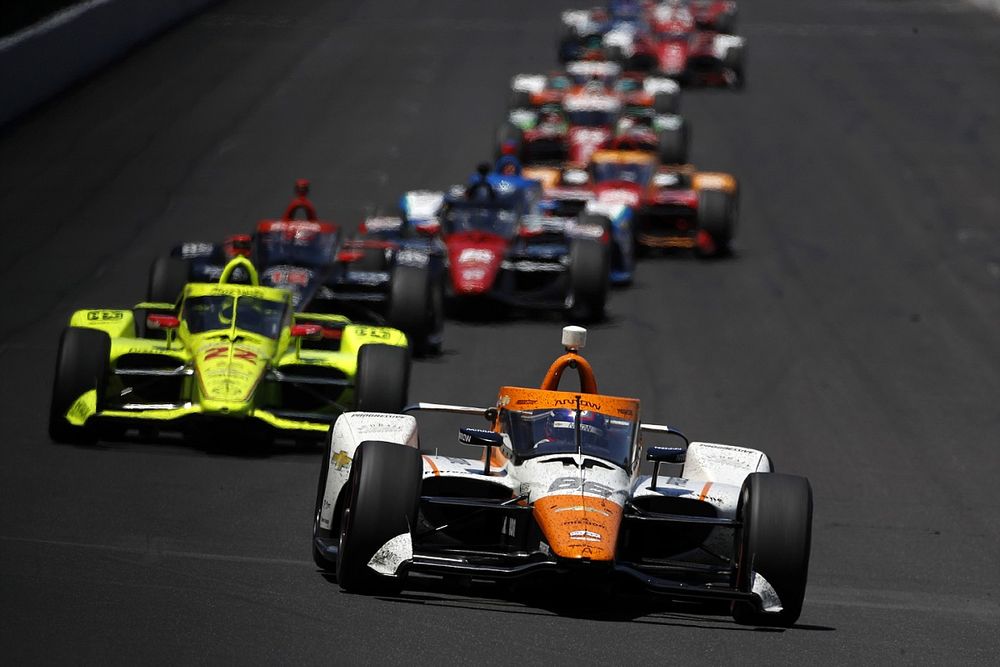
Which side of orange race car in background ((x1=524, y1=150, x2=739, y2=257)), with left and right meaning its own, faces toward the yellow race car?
front

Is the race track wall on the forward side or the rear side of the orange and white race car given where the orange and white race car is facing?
on the rear side

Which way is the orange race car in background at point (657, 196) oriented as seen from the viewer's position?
toward the camera

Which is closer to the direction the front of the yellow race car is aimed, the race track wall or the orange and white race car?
the orange and white race car

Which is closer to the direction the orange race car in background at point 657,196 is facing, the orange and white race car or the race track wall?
the orange and white race car

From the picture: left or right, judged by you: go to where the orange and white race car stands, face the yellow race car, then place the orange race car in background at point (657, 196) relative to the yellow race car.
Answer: right

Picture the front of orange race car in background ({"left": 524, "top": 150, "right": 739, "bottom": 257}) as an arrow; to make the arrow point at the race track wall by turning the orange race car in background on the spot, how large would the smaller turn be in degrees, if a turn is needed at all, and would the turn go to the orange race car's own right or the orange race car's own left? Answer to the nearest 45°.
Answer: approximately 135° to the orange race car's own right

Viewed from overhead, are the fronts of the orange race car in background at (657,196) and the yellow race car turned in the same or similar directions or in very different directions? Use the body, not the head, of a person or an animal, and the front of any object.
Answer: same or similar directions

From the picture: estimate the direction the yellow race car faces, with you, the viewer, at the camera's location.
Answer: facing the viewer

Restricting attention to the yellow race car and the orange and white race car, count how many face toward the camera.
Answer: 2

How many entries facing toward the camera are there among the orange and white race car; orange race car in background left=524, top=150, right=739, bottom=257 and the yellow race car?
3

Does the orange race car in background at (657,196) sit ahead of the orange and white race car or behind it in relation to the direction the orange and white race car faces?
behind

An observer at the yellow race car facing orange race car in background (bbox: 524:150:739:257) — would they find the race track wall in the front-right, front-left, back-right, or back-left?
front-left

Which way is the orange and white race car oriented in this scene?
toward the camera

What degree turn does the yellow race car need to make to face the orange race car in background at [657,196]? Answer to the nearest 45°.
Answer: approximately 135° to its left

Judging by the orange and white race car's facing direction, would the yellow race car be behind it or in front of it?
behind
